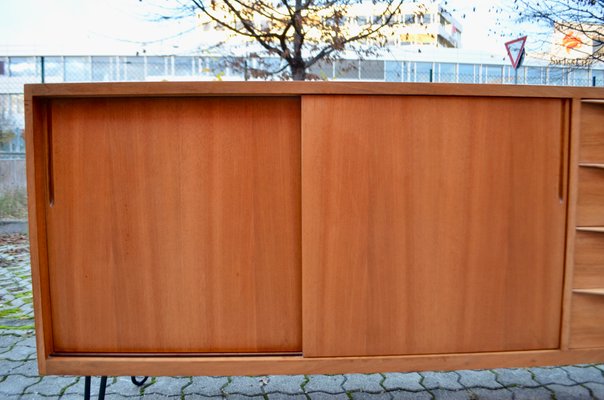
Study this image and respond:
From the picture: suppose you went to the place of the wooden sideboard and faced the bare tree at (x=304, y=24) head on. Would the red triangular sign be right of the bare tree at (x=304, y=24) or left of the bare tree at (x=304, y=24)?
right

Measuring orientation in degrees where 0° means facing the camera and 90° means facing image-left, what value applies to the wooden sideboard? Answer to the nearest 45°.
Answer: approximately 0°

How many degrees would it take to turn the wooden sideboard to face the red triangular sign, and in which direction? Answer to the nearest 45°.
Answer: approximately 135° to its left

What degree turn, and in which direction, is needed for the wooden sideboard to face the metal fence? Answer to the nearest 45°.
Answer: approximately 135° to its right

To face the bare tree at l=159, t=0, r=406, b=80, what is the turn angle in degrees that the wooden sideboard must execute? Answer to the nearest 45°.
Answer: approximately 180°
